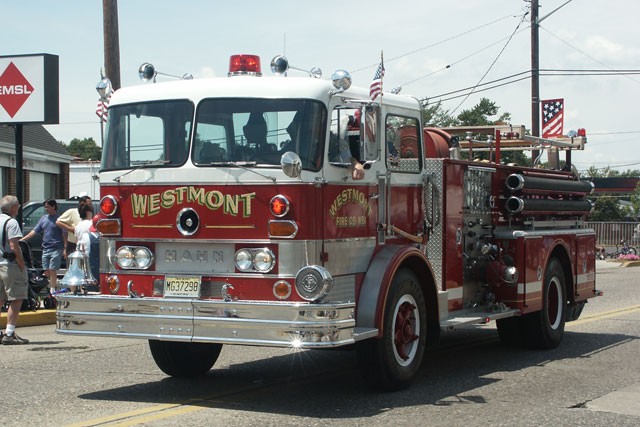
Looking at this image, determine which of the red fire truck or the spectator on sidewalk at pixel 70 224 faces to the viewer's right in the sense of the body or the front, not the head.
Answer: the spectator on sidewalk

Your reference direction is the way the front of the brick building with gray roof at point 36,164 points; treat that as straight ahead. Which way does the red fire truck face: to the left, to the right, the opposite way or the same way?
to the right

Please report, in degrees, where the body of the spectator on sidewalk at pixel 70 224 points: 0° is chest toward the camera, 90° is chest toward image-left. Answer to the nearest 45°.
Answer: approximately 270°

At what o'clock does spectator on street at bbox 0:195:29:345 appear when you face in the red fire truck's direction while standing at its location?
The spectator on street is roughly at 3 o'clock from the red fire truck.

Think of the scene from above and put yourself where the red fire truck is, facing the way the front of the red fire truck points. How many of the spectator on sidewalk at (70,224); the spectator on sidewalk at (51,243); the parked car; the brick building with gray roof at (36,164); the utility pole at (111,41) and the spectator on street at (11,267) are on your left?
0

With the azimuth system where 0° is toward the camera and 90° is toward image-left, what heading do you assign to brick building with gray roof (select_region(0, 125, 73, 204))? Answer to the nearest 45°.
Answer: approximately 315°

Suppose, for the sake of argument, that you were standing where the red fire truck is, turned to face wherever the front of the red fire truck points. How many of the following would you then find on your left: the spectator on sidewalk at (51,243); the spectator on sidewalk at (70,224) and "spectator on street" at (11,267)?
0

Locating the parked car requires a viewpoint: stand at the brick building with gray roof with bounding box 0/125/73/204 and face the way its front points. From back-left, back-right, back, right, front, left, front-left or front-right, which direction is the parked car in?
front-right

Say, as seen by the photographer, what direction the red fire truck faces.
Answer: facing the viewer and to the left of the viewer

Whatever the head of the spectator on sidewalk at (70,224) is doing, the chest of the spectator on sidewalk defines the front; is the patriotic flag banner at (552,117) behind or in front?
in front

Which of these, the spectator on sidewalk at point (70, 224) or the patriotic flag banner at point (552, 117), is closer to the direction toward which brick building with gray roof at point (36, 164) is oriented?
the patriotic flag banner

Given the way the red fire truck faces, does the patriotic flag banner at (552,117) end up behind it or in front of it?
behind
